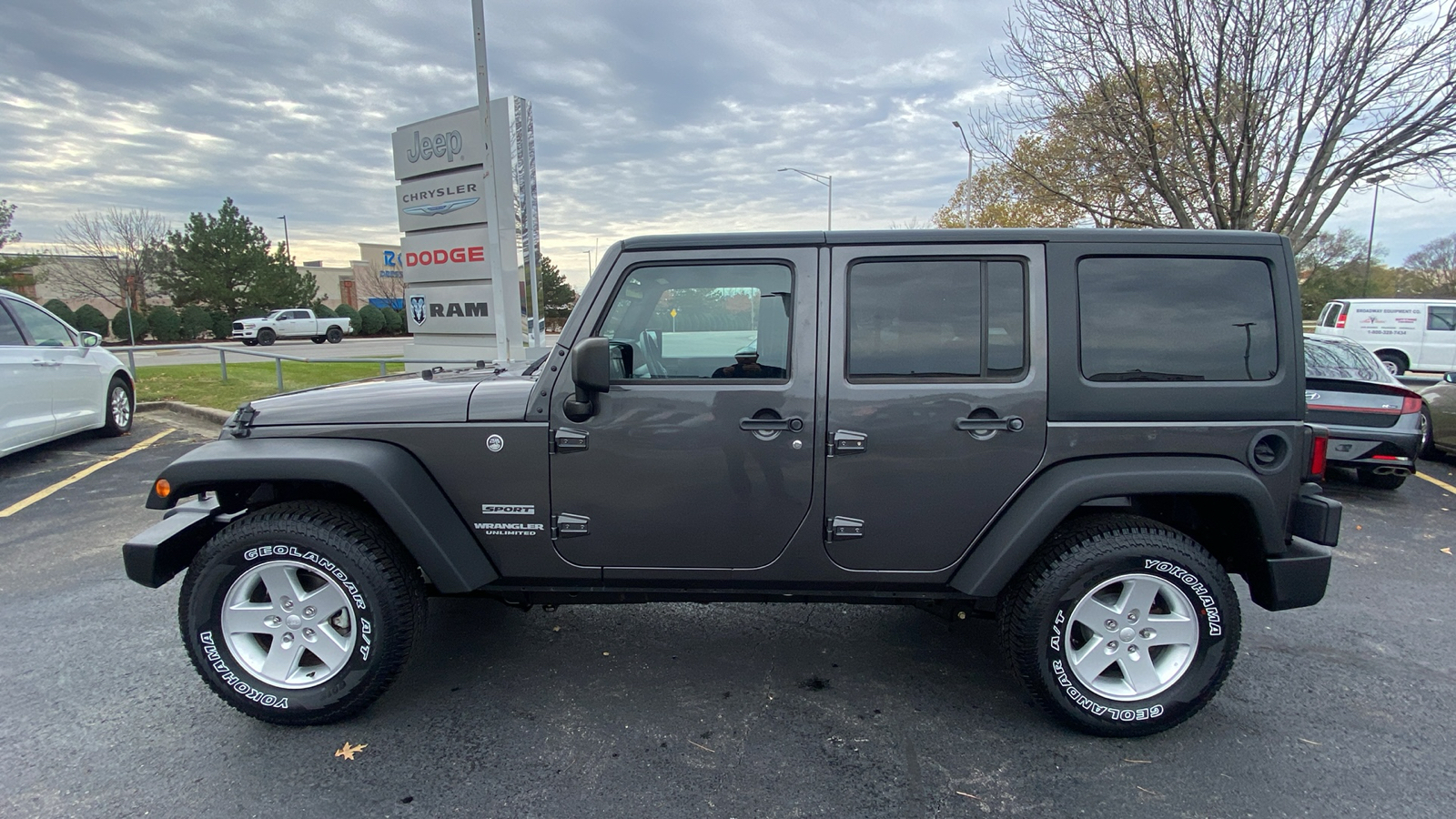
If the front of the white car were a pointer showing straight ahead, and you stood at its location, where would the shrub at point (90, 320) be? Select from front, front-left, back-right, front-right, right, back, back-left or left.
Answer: front-left

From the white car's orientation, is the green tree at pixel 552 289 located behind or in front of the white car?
in front

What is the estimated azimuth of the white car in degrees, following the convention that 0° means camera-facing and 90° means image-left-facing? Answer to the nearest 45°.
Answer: approximately 225°

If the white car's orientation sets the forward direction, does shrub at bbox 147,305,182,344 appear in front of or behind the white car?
in front

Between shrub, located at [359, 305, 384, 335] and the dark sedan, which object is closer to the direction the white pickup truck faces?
the dark sedan

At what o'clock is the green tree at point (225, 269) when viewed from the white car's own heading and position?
The green tree is roughly at 11 o'clock from the white car.

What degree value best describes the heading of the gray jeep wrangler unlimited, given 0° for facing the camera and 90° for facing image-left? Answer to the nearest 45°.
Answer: approximately 90°

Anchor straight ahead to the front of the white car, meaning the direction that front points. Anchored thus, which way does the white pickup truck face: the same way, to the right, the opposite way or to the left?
the opposite way

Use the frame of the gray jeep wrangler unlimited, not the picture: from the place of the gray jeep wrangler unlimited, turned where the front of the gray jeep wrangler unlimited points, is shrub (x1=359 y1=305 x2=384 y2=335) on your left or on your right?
on your right

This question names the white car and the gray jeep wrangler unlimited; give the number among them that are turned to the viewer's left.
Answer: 1
